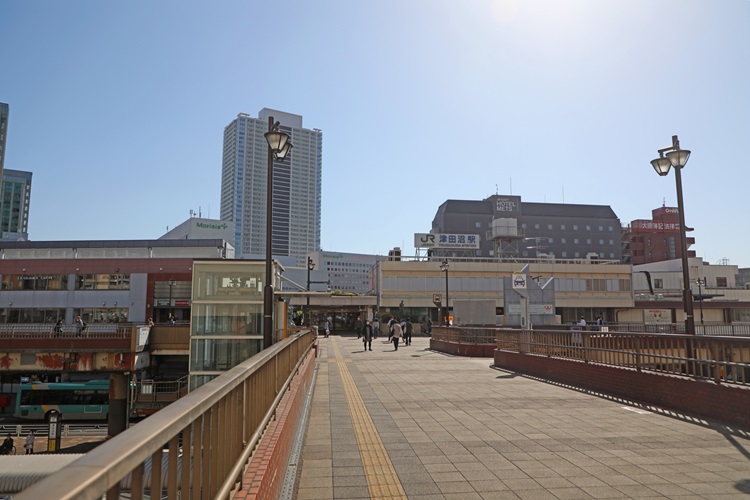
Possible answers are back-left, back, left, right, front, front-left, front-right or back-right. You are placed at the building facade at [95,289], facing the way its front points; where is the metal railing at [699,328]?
front-left

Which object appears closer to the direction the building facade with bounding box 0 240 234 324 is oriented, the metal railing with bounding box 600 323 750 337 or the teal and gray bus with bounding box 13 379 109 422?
the teal and gray bus

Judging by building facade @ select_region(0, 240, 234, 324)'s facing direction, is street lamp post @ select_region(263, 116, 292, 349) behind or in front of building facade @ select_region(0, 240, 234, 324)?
in front

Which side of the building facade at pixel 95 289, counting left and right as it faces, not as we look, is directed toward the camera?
front

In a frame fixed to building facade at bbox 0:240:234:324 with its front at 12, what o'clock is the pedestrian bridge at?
The pedestrian bridge is roughly at 12 o'clock from the building facade.

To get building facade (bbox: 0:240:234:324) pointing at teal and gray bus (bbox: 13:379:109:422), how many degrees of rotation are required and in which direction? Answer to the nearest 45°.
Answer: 0° — it already faces it
